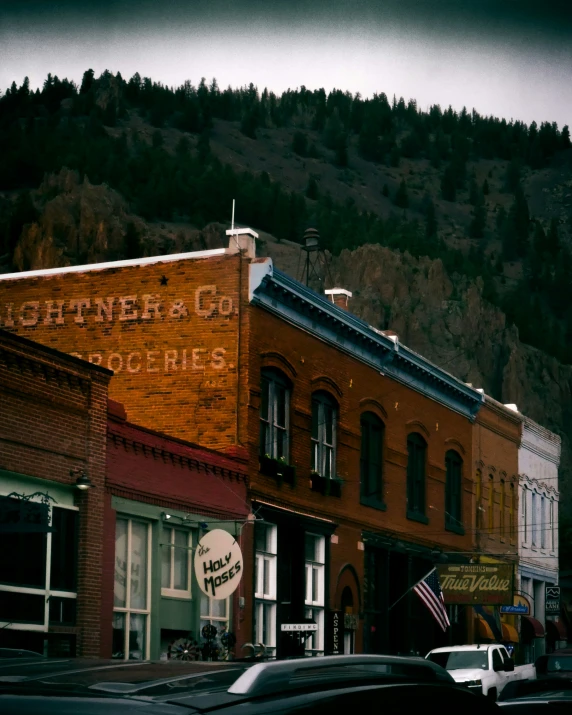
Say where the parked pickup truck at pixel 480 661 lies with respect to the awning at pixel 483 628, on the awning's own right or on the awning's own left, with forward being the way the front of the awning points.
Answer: on the awning's own right

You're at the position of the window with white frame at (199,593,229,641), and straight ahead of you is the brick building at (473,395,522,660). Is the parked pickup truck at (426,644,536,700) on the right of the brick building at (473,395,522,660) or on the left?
right

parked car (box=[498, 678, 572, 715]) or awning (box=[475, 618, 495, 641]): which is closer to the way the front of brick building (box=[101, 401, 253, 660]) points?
the parked car

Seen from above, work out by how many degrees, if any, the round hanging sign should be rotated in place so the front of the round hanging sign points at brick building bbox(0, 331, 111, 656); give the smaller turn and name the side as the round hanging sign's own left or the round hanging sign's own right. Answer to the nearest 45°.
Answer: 0° — it already faces it

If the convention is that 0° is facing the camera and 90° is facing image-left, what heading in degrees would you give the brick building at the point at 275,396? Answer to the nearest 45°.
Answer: approximately 315°

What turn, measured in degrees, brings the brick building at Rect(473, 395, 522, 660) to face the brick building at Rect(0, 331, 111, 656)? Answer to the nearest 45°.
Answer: approximately 45° to its right
